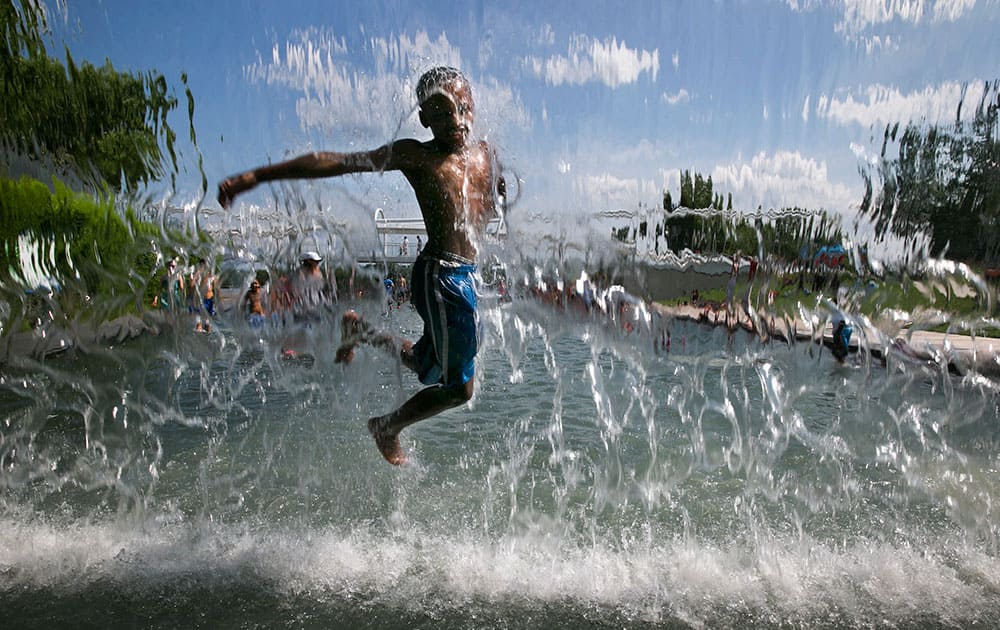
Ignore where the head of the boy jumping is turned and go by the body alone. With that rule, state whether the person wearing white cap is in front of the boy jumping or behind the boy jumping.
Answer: behind

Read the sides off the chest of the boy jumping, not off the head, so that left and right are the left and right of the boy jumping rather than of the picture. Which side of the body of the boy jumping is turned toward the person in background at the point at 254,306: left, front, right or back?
back

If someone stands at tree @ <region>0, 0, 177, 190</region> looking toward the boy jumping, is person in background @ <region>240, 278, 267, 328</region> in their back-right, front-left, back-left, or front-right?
front-left

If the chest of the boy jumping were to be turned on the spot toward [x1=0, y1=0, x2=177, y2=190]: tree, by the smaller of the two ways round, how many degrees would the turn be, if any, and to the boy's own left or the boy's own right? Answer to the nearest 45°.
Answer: approximately 180°
